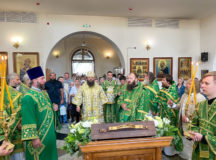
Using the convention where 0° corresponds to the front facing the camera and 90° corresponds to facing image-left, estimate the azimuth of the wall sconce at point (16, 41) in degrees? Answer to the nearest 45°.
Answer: approximately 0°

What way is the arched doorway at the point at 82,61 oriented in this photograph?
toward the camera

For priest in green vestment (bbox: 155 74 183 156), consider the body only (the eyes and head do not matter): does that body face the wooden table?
no

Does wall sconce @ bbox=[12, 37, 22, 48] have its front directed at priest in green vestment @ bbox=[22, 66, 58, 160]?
yes

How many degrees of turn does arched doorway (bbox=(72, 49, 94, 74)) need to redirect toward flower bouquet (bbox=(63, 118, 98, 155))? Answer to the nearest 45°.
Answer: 0° — it already faces it

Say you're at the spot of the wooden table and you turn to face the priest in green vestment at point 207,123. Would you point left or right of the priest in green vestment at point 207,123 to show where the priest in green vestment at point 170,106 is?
left

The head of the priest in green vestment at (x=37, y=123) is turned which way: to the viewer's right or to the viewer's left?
to the viewer's right

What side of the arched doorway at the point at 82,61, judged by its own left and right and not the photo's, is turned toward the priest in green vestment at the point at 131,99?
front

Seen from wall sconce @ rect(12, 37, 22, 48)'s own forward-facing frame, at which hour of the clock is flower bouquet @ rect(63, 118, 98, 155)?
The flower bouquet is roughly at 12 o'clock from the wall sconce.

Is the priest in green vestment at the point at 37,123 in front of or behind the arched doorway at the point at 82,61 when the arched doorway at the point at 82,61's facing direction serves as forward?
in front

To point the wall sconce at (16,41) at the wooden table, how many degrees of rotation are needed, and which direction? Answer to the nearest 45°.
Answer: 0° — it already faces it
